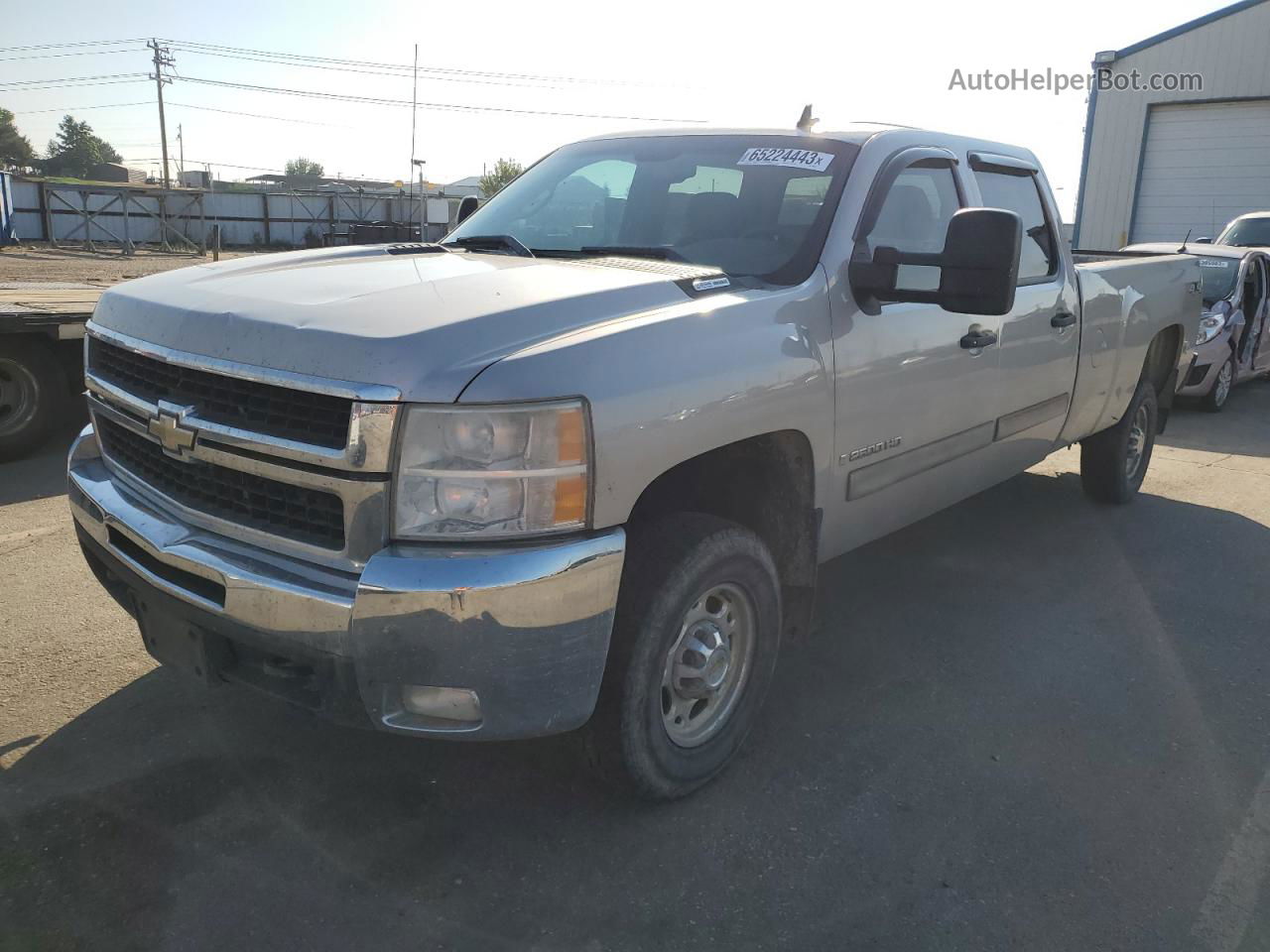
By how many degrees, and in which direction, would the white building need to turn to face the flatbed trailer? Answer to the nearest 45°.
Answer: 0° — it already faces it

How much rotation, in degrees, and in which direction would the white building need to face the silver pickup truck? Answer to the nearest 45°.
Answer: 0° — it already faces it

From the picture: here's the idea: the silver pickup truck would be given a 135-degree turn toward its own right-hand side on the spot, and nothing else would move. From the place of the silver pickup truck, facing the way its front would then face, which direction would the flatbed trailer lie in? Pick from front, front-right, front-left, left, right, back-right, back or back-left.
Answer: front-left

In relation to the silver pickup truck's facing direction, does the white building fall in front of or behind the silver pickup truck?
behind

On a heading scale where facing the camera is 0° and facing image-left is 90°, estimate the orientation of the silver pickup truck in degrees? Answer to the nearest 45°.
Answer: approximately 45°

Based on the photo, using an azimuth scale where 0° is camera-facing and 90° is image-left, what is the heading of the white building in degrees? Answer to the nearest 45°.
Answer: approximately 0°
